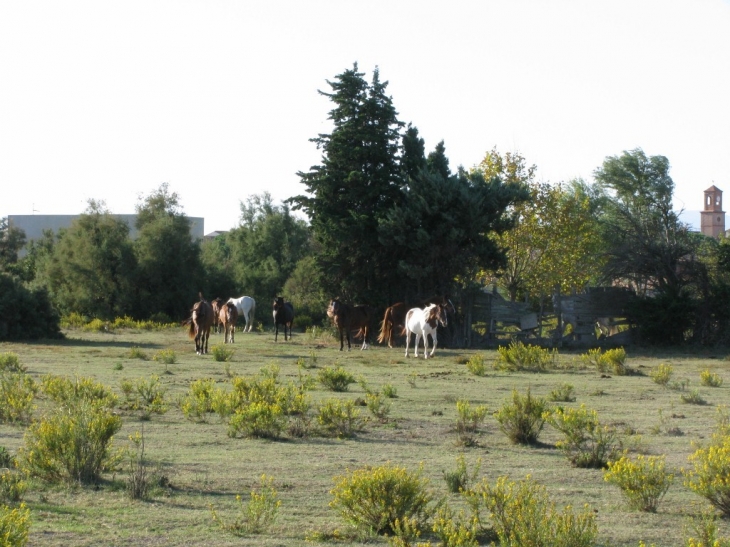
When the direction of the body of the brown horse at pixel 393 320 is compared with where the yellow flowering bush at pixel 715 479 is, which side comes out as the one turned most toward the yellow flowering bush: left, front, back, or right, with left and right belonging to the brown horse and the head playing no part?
right

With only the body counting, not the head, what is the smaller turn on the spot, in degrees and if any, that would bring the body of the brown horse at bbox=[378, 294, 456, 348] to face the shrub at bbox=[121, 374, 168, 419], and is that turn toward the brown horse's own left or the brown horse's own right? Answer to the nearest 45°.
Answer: approximately 90° to the brown horse's own right

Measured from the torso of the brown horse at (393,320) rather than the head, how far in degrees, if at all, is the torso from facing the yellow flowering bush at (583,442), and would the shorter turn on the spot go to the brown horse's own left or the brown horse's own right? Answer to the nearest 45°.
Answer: approximately 90° to the brown horse's own right

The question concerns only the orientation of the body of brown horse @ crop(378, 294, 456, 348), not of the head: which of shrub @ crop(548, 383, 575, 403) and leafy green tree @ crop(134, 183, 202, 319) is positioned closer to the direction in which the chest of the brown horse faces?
the shrub

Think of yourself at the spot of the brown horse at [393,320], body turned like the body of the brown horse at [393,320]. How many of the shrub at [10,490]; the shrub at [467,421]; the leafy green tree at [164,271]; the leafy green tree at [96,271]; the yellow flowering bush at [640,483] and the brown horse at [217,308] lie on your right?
3

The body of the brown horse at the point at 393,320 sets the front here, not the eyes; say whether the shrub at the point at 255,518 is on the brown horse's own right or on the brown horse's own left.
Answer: on the brown horse's own right

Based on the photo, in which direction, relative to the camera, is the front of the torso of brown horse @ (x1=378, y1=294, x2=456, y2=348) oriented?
to the viewer's right

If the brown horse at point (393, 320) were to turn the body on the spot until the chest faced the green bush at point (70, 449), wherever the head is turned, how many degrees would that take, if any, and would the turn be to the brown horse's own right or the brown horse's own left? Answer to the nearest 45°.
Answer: approximately 90° to the brown horse's own right

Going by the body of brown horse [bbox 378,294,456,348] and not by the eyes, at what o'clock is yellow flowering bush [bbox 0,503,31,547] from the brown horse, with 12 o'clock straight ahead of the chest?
The yellow flowering bush is roughly at 3 o'clock from the brown horse.

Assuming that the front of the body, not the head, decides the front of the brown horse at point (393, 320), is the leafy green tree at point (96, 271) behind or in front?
behind

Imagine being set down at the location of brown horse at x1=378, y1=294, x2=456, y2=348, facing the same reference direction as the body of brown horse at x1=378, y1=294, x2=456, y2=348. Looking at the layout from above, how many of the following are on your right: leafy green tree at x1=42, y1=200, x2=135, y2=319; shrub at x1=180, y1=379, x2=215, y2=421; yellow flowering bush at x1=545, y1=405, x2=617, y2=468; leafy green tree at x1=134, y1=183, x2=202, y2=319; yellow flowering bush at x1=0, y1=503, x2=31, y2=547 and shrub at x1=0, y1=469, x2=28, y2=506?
4
